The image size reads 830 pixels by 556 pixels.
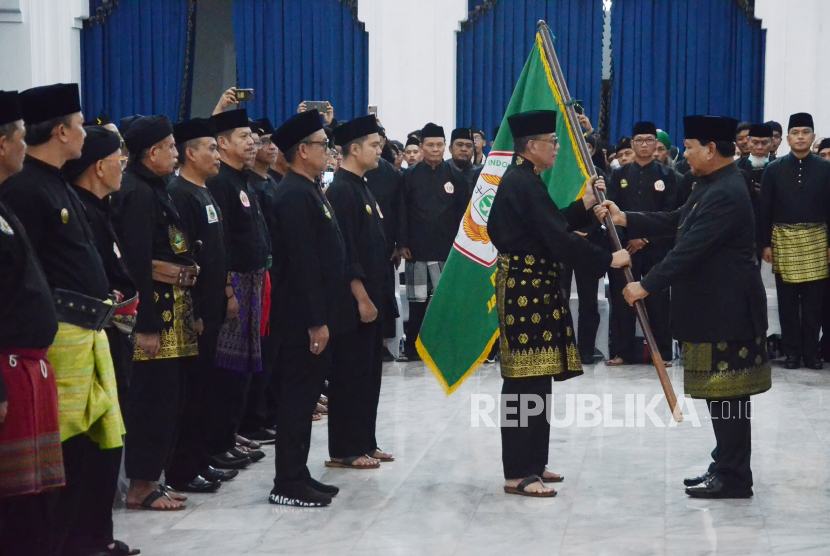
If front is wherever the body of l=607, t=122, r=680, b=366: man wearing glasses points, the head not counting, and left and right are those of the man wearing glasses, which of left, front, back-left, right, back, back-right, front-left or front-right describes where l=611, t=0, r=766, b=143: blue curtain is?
back

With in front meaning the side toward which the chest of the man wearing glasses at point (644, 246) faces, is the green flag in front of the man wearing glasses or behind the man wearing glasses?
in front

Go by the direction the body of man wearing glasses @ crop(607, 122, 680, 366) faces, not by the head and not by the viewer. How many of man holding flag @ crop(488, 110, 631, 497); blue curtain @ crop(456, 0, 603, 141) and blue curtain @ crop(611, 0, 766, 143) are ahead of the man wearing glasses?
1

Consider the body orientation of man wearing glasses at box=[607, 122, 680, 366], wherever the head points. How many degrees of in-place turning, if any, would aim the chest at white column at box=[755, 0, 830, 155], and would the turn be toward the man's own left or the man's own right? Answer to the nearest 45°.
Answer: approximately 135° to the man's own left

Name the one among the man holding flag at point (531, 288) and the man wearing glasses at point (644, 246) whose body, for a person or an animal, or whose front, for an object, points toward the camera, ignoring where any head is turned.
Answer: the man wearing glasses

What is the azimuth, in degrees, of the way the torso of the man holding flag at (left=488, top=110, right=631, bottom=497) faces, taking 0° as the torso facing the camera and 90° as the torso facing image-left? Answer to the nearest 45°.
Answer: approximately 270°

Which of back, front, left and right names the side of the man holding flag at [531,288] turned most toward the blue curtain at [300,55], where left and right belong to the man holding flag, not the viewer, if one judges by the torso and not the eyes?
left

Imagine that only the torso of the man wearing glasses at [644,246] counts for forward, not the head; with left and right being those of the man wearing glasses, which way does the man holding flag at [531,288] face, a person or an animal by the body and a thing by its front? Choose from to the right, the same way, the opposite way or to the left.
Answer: to the left

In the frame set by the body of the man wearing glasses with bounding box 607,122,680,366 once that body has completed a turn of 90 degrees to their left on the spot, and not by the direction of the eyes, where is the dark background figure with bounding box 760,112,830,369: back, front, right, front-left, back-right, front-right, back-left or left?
front

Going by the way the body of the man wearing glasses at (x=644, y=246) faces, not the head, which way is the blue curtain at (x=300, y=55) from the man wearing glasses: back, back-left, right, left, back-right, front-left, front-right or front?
back-right

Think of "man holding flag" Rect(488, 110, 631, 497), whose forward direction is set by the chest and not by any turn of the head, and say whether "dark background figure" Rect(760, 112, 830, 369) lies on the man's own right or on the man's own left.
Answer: on the man's own left

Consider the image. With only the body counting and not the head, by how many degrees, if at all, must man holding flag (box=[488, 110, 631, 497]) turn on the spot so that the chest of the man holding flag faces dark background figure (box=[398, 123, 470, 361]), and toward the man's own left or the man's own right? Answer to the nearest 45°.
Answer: approximately 90° to the man's own left

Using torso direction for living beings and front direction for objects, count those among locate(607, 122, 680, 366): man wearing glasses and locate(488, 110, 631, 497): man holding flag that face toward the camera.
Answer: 1

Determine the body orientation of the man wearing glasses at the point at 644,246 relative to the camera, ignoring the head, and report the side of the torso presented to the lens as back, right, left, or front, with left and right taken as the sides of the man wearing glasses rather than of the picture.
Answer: front

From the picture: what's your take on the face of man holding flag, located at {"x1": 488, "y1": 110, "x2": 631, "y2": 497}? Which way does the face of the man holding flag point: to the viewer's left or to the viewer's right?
to the viewer's right
